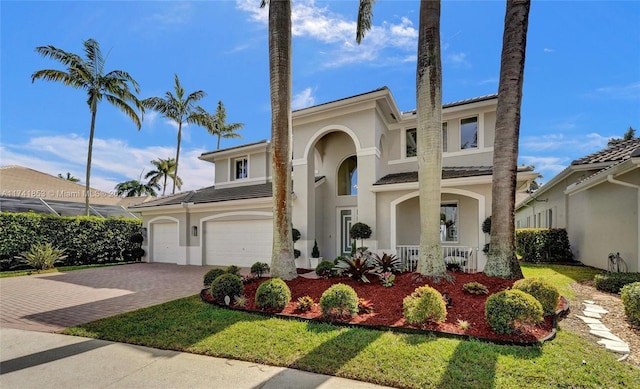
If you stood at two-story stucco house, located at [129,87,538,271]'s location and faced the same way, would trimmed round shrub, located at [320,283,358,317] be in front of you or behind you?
in front

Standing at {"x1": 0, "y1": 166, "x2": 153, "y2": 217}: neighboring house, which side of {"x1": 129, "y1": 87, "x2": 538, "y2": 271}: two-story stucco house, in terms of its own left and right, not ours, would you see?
right

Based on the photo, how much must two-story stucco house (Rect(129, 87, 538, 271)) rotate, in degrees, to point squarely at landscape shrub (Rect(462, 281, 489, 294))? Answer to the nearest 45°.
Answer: approximately 45° to its left

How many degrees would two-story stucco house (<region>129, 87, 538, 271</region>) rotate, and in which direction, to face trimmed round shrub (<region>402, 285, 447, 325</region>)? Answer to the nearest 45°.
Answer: approximately 45° to its left

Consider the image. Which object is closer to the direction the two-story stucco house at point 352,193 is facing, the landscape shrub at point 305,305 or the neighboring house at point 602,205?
the landscape shrub

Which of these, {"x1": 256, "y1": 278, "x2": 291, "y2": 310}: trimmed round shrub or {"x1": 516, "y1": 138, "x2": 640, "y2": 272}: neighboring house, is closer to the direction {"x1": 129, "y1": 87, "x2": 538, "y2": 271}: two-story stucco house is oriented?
the trimmed round shrub

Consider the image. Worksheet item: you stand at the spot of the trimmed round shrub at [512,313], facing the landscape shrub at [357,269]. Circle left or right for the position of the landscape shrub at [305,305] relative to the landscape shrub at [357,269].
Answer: left

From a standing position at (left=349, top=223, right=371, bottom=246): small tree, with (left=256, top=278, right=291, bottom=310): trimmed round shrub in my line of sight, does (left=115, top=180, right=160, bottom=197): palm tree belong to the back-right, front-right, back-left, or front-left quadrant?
back-right

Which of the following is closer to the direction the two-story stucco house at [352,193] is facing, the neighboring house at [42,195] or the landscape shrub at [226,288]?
the landscape shrub

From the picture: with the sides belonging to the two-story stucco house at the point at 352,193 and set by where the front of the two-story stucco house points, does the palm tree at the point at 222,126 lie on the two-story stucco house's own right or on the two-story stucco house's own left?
on the two-story stucco house's own right

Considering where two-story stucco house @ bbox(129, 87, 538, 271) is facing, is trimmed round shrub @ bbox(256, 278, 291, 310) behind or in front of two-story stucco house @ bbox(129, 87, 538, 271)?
in front

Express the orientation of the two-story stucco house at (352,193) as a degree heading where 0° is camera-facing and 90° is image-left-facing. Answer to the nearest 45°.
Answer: approximately 45°

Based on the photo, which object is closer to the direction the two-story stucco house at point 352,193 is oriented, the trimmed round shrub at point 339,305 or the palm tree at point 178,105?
the trimmed round shrub

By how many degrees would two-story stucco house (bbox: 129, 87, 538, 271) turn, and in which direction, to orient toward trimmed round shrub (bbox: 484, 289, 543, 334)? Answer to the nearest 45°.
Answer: approximately 45° to its left

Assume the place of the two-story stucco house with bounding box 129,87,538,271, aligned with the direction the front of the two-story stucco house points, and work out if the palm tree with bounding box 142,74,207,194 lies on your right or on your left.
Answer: on your right
